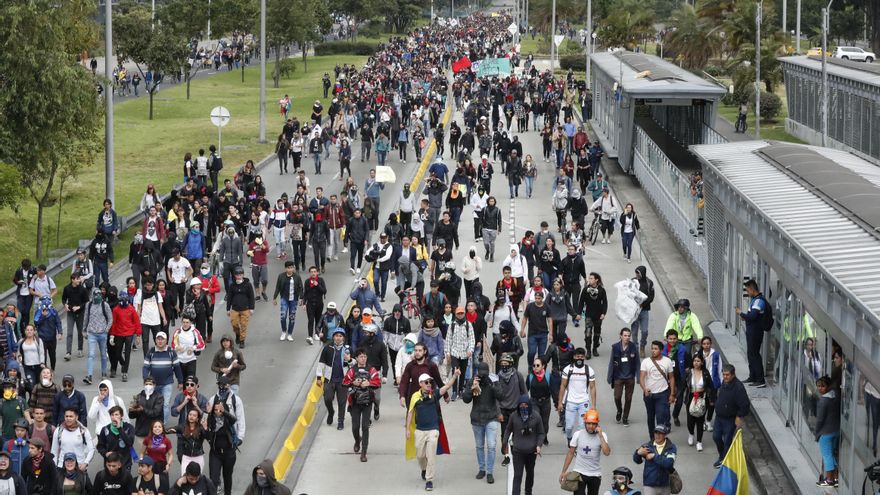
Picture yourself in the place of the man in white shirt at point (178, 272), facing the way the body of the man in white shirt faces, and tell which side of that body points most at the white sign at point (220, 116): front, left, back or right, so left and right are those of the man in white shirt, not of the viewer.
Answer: back

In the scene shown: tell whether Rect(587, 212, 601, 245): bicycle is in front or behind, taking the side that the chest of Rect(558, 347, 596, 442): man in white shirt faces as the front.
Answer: behind

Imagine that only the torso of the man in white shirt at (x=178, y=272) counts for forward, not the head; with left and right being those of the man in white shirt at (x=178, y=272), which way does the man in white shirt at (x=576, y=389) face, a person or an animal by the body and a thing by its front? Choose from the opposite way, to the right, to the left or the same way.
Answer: the same way

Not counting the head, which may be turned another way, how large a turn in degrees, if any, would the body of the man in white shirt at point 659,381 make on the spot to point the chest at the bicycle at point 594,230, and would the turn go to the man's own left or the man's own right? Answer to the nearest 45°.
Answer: approximately 180°

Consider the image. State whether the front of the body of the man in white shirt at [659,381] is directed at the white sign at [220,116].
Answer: no

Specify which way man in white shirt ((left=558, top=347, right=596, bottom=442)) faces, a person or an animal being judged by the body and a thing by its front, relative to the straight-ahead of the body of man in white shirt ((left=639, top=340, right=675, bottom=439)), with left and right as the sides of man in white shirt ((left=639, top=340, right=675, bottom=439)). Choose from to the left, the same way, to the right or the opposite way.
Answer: the same way

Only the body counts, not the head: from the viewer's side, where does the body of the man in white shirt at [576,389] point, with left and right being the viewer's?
facing the viewer

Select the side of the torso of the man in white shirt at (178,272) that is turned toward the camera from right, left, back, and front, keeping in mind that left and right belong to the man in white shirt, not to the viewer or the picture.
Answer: front

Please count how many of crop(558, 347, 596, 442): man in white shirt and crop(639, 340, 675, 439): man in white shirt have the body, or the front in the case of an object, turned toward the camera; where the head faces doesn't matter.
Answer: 2
